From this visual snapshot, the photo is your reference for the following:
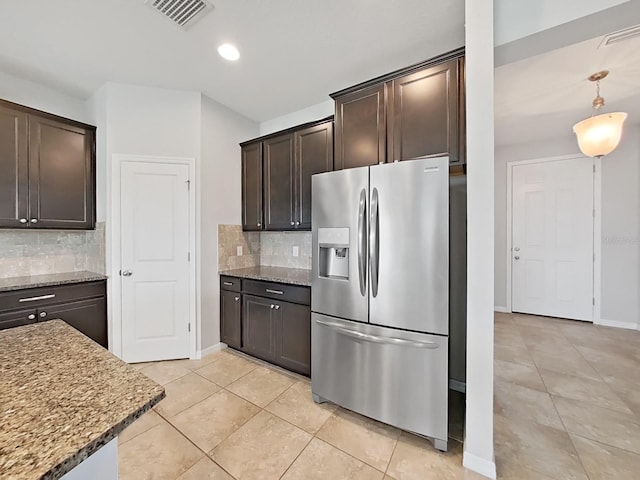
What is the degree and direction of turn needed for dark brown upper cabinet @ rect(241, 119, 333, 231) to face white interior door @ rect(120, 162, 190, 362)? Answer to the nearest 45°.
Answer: approximately 45° to its right

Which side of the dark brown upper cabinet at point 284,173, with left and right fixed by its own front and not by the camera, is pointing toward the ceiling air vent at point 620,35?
left

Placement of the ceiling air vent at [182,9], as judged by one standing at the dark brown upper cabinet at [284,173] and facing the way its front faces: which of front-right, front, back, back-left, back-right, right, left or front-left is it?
front

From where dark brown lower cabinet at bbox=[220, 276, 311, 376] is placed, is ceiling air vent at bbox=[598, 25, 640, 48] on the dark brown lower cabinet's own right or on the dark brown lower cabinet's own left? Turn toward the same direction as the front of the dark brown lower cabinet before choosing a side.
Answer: on the dark brown lower cabinet's own left

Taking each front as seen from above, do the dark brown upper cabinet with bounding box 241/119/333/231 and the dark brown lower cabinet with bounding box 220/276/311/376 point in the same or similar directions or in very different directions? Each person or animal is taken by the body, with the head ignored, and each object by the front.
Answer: same or similar directions

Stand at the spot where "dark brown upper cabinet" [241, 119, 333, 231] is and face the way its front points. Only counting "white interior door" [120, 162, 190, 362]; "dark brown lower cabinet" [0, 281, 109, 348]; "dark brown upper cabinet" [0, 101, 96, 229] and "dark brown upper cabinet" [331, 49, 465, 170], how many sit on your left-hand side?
1

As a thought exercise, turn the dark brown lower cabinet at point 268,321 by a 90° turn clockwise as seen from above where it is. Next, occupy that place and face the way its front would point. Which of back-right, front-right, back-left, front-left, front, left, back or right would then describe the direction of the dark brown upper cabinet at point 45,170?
front-left

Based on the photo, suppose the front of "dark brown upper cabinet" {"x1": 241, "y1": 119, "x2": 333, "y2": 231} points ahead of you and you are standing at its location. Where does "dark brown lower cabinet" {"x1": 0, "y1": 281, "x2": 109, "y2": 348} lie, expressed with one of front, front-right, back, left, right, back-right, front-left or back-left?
front-right

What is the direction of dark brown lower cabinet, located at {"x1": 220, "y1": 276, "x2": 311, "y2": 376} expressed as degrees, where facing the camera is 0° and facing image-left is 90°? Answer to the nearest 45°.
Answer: approximately 45°

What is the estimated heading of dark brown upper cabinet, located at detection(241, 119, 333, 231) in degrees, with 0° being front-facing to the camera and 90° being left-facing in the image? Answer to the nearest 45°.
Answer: approximately 45°

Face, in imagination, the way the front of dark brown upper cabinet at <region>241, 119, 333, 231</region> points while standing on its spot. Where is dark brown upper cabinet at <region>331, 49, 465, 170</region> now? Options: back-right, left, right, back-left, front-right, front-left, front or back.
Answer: left

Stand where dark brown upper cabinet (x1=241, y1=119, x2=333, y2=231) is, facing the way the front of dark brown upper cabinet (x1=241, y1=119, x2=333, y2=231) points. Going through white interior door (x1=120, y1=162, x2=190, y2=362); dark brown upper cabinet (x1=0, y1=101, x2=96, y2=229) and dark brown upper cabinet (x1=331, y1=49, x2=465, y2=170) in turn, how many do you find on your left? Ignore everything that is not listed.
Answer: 1

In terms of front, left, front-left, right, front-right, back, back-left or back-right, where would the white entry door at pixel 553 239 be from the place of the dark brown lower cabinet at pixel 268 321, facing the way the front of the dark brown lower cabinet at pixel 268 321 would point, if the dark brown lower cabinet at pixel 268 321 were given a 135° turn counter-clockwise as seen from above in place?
front

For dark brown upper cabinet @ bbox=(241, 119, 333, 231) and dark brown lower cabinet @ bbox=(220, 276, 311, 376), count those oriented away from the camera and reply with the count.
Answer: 0
